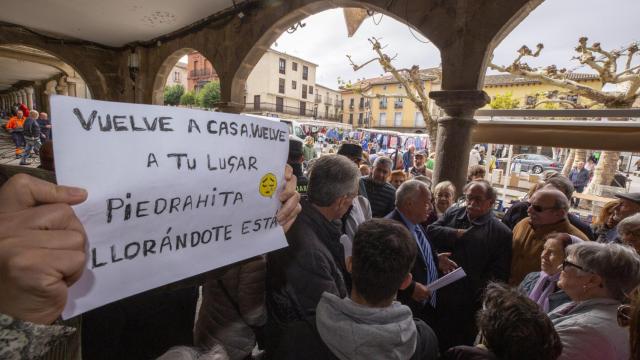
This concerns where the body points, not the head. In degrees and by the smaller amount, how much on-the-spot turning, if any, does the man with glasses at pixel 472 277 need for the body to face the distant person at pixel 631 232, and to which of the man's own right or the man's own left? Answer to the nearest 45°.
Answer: approximately 135° to the man's own left

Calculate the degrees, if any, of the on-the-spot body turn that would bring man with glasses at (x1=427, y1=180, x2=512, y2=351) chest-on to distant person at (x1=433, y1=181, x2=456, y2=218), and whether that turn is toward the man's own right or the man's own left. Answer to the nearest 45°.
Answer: approximately 135° to the man's own right

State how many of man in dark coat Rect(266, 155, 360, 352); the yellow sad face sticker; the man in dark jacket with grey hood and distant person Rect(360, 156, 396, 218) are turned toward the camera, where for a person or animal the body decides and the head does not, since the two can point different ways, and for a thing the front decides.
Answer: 2

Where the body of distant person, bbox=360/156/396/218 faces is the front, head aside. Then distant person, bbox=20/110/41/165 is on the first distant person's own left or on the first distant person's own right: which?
on the first distant person's own right

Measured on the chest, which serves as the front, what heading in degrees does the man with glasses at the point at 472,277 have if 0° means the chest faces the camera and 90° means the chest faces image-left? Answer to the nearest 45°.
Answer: approximately 45°

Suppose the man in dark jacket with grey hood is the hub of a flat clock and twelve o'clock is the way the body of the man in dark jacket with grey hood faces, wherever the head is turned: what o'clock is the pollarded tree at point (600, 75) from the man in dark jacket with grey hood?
The pollarded tree is roughly at 1 o'clock from the man in dark jacket with grey hood.

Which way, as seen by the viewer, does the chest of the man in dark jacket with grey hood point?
away from the camera

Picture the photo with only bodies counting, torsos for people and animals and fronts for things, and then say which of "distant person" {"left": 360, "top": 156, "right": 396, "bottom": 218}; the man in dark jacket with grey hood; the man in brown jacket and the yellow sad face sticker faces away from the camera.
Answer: the man in dark jacket with grey hood

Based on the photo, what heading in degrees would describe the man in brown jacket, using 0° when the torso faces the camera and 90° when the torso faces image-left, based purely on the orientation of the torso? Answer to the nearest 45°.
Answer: approximately 45°

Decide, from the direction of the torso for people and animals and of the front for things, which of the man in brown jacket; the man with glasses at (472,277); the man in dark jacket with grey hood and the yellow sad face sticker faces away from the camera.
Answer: the man in dark jacket with grey hood
